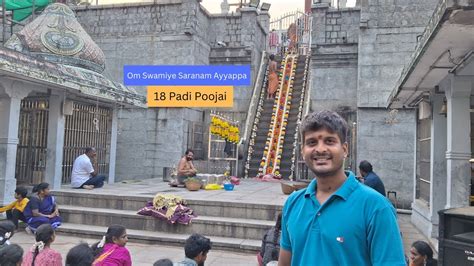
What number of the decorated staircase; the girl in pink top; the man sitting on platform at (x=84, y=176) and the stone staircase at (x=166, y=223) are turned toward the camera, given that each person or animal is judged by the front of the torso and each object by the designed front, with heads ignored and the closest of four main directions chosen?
2

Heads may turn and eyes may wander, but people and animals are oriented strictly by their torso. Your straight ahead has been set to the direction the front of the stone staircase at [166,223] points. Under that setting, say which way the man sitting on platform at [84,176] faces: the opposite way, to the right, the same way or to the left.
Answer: to the left

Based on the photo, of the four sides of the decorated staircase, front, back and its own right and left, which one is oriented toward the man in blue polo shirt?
front

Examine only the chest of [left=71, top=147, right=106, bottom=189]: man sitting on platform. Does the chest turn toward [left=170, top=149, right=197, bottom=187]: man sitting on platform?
yes

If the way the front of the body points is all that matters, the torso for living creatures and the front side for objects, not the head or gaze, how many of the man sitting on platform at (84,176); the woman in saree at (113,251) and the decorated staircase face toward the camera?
1

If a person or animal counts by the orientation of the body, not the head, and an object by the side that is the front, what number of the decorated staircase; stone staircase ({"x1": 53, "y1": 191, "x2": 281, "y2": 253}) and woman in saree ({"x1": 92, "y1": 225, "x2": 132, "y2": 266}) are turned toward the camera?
2

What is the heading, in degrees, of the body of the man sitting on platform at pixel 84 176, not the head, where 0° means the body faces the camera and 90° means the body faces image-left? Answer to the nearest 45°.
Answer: approximately 270°

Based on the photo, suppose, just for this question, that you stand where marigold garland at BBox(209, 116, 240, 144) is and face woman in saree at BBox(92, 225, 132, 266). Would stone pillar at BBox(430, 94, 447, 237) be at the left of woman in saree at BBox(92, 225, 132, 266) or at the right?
left

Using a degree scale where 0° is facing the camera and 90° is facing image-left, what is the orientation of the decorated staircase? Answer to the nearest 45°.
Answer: approximately 0°

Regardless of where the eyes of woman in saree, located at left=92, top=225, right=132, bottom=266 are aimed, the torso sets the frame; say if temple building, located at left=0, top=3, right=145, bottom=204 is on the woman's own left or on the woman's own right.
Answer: on the woman's own left

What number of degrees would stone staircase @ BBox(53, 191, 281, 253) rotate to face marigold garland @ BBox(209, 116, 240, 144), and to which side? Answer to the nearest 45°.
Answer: approximately 180°
